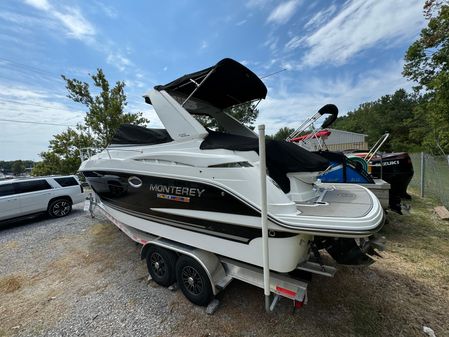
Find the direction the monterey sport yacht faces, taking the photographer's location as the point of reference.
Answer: facing away from the viewer and to the left of the viewer

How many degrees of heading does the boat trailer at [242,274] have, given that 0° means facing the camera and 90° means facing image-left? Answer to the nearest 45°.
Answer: approximately 135°

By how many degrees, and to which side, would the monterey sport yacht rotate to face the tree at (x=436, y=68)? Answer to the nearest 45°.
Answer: approximately 90° to its right

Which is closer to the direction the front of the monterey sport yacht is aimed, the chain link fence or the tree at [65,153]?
the tree

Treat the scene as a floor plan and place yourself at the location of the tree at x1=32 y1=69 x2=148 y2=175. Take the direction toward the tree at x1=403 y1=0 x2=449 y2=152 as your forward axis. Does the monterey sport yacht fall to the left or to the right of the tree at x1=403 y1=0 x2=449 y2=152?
right

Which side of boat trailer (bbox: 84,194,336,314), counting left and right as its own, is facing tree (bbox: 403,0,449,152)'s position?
right

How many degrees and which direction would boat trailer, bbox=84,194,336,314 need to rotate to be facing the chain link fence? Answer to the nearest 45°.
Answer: approximately 90° to its right

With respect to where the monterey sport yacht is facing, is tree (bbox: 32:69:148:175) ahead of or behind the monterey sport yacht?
ahead
